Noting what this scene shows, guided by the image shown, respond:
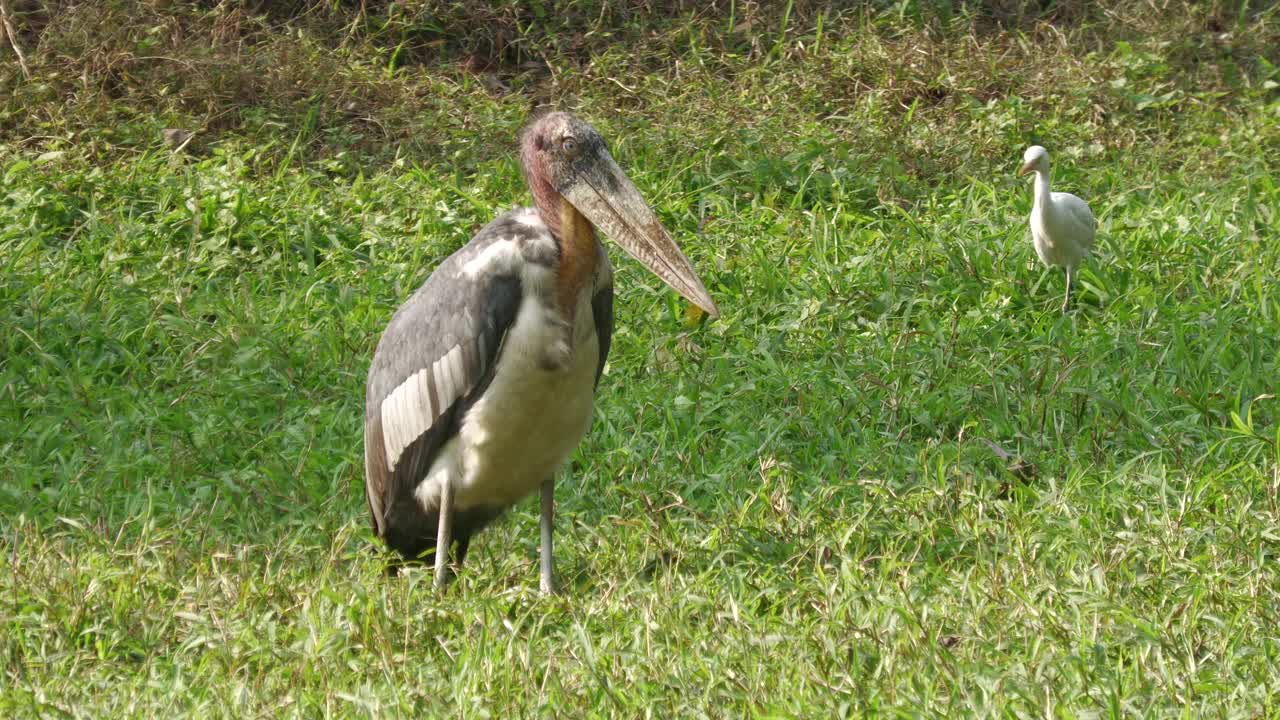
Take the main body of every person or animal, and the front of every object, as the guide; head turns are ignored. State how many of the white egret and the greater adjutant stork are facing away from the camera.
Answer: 0

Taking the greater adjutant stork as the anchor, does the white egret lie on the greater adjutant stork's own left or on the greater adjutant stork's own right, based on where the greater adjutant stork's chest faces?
on the greater adjutant stork's own left

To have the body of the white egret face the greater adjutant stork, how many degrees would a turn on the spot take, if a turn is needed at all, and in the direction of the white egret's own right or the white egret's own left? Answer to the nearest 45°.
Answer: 0° — it already faces it

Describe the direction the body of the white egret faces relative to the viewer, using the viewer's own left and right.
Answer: facing the viewer and to the left of the viewer
